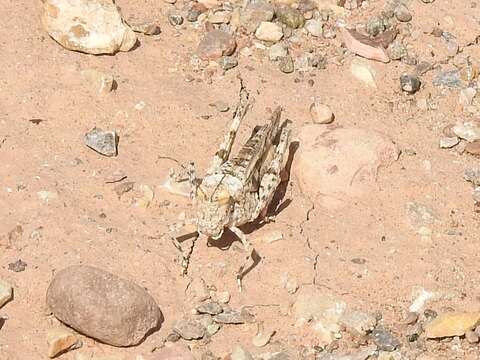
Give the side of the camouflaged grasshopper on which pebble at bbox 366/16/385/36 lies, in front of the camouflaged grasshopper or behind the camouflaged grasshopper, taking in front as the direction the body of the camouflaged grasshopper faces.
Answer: behind

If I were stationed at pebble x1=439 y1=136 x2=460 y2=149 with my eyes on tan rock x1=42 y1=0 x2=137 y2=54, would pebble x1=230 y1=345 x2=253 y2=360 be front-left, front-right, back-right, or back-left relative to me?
front-left

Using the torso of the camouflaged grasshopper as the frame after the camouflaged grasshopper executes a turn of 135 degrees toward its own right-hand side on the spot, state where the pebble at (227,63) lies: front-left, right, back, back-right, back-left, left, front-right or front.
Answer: front

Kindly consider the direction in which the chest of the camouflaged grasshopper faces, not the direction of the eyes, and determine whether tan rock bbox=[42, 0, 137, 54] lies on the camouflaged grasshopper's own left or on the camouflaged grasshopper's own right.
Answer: on the camouflaged grasshopper's own right

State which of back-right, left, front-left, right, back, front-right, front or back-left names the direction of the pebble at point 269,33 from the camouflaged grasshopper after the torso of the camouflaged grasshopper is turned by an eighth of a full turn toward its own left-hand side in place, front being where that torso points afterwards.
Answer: back

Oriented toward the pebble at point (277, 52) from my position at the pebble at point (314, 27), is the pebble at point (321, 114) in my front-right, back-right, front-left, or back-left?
front-left

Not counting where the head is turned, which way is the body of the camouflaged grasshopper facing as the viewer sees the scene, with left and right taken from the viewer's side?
facing the viewer and to the left of the viewer

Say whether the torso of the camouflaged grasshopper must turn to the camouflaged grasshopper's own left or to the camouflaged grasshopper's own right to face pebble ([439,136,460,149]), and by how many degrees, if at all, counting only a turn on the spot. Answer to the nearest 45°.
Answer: approximately 180°

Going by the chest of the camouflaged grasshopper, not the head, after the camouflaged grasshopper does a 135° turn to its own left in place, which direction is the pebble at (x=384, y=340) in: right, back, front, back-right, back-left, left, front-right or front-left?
front-right

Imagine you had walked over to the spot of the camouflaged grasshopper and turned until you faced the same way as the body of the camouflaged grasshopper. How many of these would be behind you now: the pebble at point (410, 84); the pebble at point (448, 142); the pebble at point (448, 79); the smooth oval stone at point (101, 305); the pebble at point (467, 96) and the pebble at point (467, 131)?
5

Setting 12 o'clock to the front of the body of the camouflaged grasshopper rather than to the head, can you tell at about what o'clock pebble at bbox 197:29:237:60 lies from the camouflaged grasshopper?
The pebble is roughly at 4 o'clock from the camouflaged grasshopper.

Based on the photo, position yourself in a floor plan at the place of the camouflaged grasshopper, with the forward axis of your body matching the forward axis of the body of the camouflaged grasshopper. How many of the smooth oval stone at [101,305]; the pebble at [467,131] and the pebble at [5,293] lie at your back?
1

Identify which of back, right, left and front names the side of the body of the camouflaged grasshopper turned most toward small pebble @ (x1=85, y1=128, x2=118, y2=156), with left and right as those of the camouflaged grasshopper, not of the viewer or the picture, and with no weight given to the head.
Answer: right

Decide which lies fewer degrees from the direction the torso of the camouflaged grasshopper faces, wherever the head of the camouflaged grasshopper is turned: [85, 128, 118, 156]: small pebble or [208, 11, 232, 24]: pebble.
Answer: the small pebble

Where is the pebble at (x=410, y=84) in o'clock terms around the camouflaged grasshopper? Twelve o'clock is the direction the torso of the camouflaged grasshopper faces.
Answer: The pebble is roughly at 6 o'clock from the camouflaged grasshopper.

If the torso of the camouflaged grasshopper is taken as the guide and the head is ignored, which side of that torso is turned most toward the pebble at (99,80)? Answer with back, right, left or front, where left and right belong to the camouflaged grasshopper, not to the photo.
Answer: right

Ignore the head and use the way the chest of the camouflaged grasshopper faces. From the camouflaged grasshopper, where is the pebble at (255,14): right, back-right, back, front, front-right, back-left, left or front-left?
back-right
